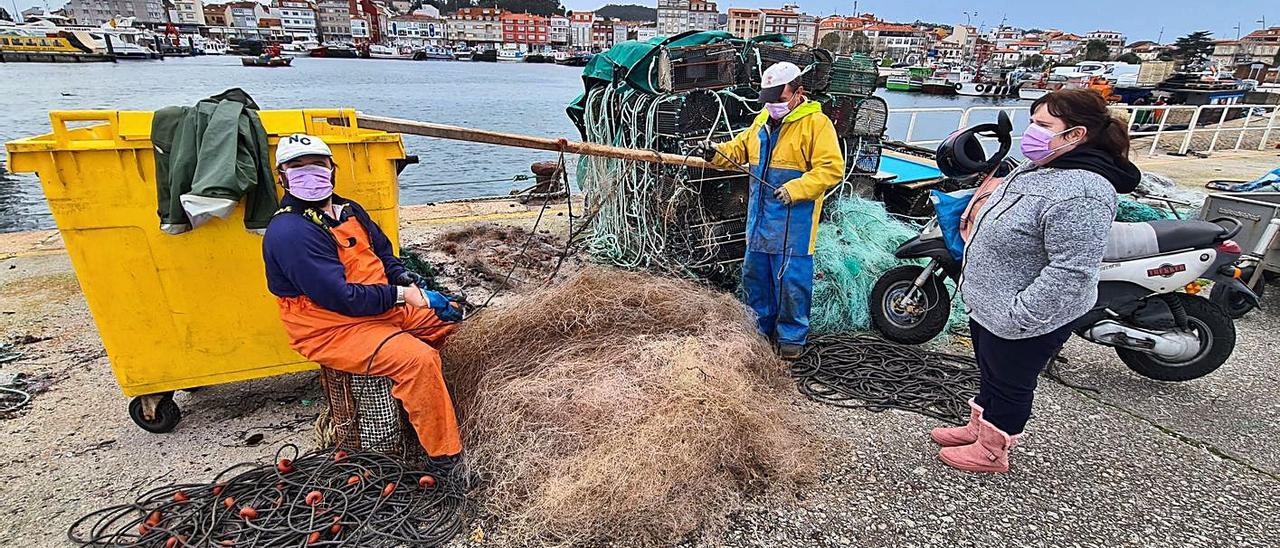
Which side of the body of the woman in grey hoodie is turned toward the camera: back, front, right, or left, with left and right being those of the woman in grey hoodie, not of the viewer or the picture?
left

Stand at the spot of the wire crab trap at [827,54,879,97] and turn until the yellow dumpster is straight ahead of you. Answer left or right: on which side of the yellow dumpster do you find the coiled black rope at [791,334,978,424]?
left

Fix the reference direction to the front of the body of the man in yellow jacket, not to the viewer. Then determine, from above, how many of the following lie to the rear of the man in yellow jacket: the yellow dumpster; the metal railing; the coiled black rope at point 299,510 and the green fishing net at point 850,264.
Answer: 2

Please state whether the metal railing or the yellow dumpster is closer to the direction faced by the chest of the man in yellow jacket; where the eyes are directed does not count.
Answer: the yellow dumpster

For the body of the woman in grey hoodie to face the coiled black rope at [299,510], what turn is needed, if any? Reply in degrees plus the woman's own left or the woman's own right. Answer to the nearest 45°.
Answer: approximately 45° to the woman's own left

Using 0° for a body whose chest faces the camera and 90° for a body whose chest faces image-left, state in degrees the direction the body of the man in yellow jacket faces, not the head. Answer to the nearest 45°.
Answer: approximately 45°

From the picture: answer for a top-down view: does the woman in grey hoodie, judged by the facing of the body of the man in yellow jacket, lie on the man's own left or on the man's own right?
on the man's own left

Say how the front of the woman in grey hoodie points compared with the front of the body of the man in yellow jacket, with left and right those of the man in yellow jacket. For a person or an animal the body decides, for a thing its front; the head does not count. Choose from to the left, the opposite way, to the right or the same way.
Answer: to the right

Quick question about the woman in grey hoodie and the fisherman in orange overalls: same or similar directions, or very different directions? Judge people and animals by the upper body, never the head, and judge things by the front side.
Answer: very different directions

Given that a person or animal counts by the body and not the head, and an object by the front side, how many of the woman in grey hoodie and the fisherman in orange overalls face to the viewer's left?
1

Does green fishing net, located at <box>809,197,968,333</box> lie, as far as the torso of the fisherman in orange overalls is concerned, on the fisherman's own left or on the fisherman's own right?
on the fisherman's own left

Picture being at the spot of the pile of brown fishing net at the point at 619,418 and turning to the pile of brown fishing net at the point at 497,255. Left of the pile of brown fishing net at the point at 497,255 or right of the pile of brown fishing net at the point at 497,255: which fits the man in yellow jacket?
right
